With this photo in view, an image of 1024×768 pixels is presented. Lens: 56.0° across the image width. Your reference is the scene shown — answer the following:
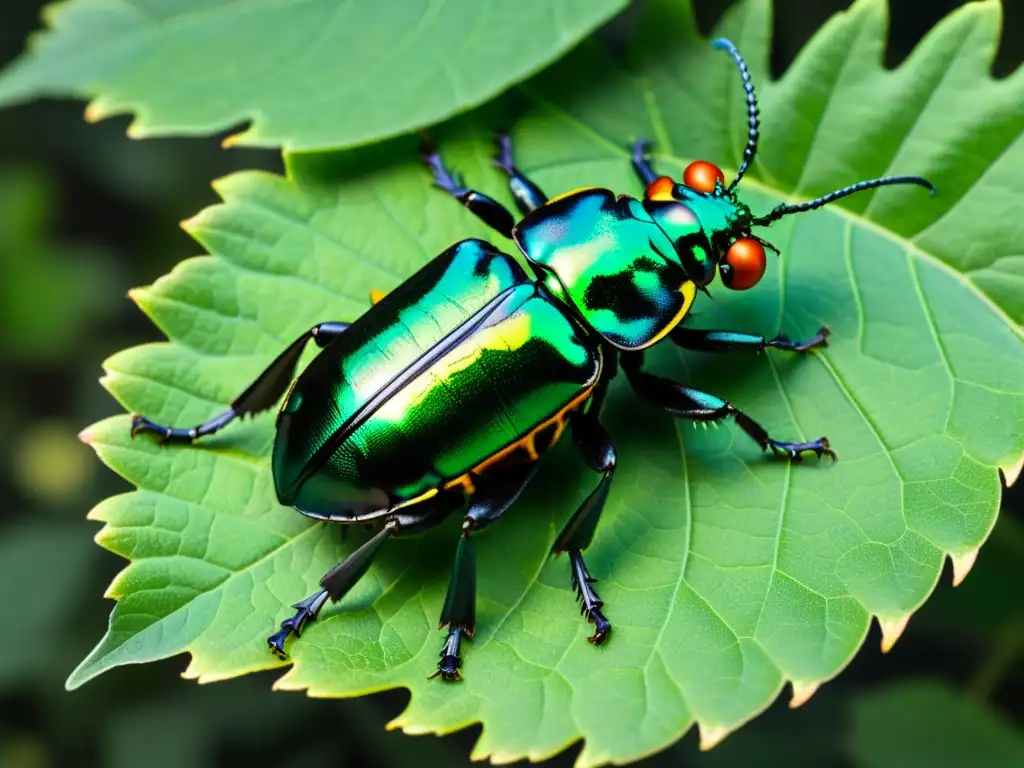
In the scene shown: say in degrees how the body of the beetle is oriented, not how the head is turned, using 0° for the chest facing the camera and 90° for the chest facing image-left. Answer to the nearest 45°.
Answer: approximately 225°
